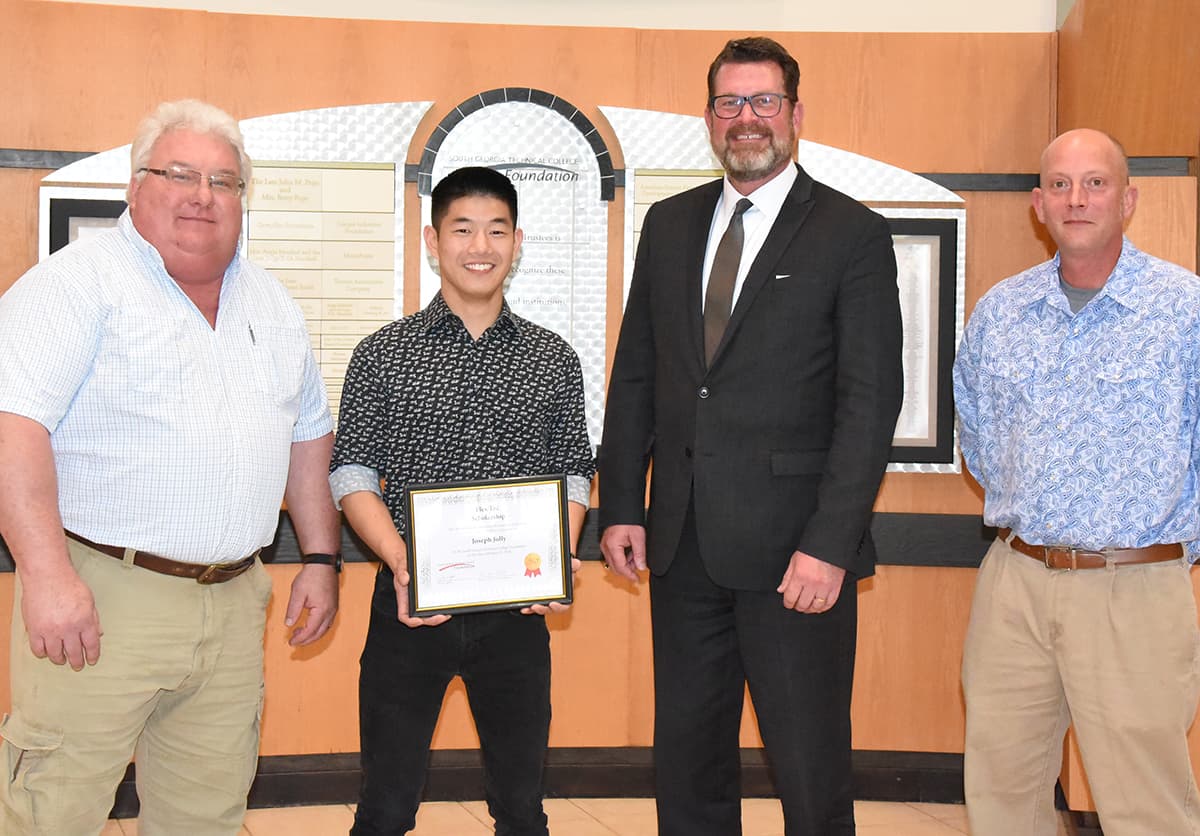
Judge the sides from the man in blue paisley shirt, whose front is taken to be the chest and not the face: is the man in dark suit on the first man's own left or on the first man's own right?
on the first man's own right

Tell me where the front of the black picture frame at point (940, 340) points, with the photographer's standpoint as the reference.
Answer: facing the viewer

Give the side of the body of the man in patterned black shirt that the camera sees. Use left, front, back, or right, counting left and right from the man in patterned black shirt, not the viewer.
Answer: front

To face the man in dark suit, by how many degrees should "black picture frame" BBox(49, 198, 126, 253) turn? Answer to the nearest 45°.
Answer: approximately 45° to its left

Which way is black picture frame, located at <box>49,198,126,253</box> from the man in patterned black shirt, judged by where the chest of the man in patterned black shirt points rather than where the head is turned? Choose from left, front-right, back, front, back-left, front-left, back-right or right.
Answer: back-right

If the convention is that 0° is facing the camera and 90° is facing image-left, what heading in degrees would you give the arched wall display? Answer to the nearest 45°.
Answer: approximately 0°

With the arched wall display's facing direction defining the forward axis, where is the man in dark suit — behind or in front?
in front

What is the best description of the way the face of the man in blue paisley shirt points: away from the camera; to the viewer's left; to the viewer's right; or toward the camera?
toward the camera

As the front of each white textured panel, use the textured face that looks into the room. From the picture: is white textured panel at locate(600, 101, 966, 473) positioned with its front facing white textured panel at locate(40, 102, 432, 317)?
no

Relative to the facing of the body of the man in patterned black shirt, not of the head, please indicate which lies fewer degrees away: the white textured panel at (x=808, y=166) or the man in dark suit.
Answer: the man in dark suit

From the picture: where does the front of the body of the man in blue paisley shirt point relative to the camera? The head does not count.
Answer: toward the camera

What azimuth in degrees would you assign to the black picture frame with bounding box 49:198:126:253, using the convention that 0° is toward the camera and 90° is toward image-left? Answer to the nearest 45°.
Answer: approximately 0°

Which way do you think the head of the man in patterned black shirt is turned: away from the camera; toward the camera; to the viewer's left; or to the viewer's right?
toward the camera

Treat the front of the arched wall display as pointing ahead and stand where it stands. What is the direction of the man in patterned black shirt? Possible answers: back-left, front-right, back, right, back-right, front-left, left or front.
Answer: front

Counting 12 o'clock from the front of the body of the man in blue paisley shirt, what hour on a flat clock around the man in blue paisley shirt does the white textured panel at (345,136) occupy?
The white textured panel is roughly at 3 o'clock from the man in blue paisley shirt.

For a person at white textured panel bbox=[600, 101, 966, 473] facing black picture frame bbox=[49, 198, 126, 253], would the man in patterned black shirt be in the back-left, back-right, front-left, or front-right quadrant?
front-left

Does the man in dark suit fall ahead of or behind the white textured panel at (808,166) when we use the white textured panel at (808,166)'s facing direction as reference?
ahead
